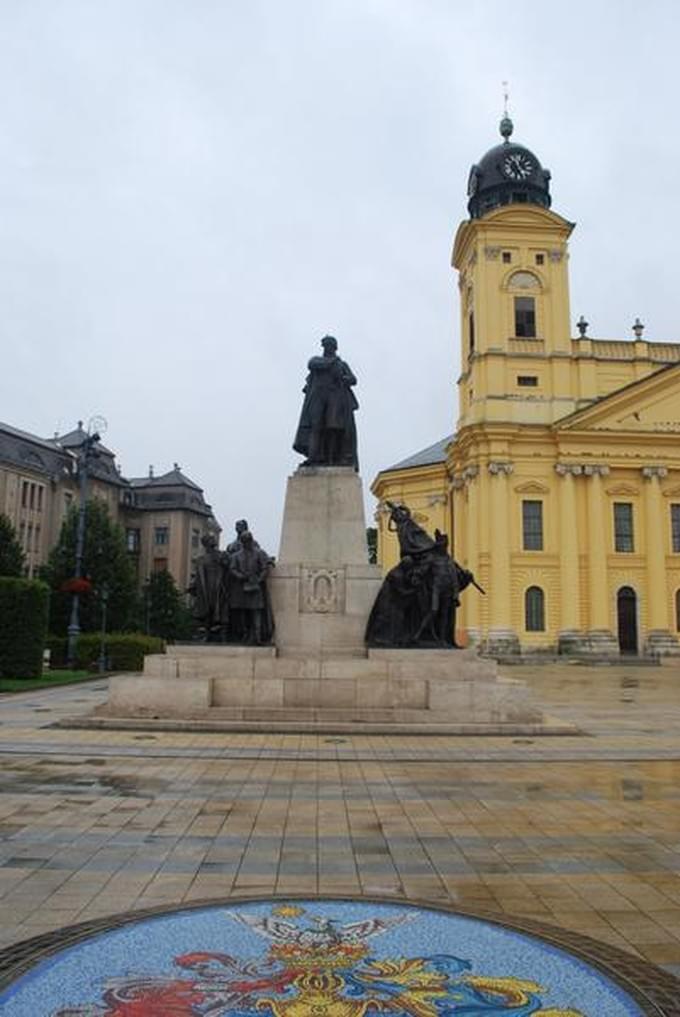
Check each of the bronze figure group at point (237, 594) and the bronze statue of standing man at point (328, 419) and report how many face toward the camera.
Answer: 2

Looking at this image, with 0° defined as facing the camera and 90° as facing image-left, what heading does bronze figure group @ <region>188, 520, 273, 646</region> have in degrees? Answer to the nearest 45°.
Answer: approximately 0°

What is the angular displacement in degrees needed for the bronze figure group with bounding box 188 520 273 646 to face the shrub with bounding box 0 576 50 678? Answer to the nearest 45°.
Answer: approximately 135° to its right

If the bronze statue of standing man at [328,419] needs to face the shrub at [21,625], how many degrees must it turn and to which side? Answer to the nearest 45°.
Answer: approximately 135° to its right

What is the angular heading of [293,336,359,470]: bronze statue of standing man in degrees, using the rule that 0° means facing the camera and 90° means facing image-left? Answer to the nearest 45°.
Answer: approximately 0°
